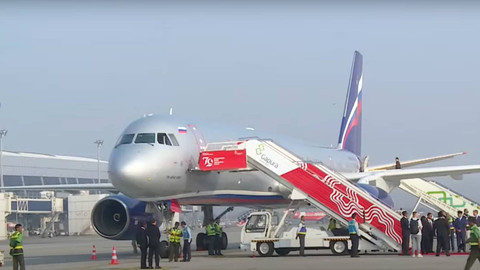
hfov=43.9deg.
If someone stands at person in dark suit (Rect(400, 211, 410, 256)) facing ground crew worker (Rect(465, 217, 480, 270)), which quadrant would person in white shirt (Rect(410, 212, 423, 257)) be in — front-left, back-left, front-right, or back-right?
front-left

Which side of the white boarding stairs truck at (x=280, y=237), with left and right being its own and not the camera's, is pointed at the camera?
left

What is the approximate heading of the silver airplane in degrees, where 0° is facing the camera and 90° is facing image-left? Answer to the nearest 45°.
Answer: approximately 45°

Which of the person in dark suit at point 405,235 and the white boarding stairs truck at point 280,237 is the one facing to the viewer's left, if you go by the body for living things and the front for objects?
the white boarding stairs truck

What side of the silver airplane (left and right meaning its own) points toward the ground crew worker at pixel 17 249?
front
